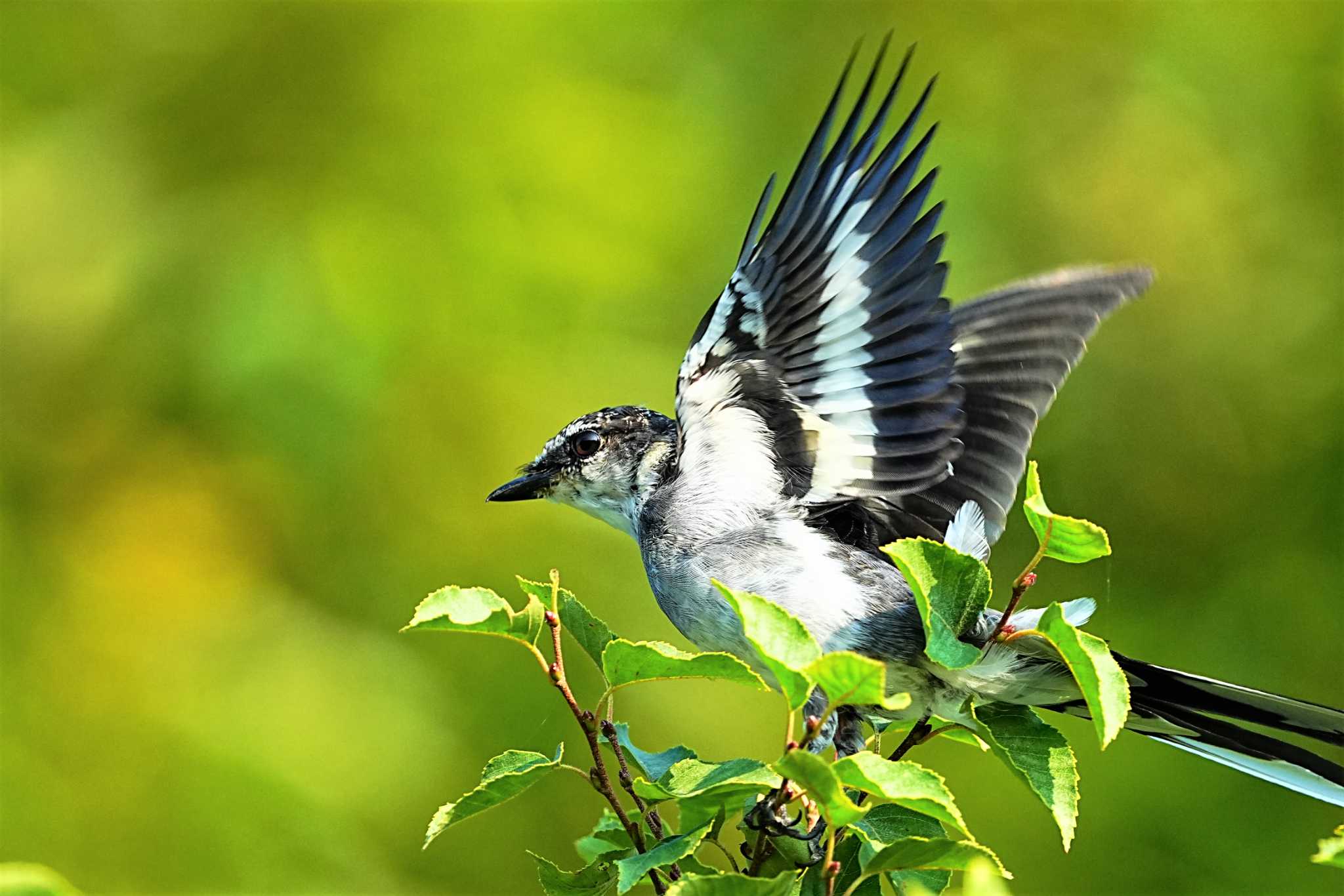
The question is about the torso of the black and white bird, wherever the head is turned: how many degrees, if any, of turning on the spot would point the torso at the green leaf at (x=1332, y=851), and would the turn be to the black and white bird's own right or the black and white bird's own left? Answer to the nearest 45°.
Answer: approximately 135° to the black and white bird's own left

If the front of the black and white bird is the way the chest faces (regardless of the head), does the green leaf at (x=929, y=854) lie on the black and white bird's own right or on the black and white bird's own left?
on the black and white bird's own left

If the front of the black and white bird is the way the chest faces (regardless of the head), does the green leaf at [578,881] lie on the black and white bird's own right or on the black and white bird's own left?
on the black and white bird's own left

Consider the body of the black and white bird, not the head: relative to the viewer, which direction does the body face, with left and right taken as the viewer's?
facing to the left of the viewer

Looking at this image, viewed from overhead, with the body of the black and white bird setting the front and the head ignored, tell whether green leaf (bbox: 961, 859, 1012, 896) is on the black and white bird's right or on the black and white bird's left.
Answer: on the black and white bird's left

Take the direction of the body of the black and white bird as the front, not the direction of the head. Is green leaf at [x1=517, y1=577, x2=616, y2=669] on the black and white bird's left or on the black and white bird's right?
on the black and white bird's left

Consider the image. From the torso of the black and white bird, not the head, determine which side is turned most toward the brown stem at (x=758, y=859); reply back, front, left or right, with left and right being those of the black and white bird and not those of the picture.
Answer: front

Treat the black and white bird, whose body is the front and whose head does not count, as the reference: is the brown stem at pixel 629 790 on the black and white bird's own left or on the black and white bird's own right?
on the black and white bird's own left
